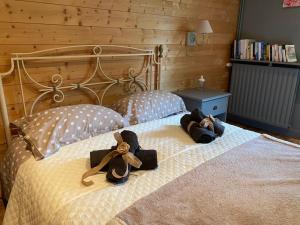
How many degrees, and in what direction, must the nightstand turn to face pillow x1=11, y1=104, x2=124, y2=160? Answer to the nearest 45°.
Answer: approximately 90° to its right

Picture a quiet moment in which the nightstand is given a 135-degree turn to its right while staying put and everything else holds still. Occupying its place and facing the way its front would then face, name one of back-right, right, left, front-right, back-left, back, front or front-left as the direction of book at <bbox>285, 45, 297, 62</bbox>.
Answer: back-right

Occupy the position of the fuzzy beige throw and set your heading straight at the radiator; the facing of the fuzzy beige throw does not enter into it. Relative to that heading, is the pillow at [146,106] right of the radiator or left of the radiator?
left

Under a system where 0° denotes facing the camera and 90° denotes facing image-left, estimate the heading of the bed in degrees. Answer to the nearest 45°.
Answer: approximately 315°

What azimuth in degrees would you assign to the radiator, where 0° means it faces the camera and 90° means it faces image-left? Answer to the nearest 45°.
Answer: approximately 45°

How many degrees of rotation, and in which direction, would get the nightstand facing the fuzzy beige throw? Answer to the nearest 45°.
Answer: approximately 45° to its right

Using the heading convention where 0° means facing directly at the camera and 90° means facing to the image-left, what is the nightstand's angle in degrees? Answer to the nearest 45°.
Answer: approximately 315°
